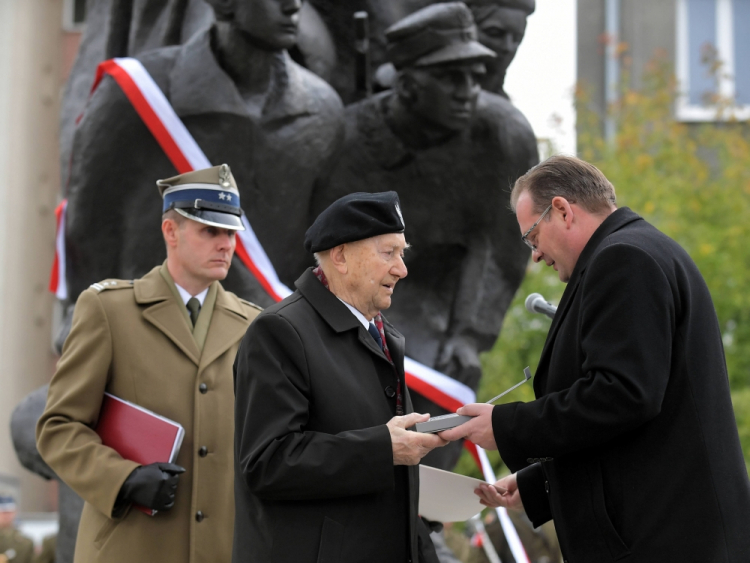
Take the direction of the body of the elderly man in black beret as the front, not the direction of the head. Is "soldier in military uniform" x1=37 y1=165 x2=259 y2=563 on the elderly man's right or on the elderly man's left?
on the elderly man's left

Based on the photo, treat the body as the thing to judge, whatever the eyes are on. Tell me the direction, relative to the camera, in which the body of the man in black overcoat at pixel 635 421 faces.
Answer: to the viewer's left

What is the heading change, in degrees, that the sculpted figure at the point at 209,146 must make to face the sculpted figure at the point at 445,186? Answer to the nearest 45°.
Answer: approximately 45° to its left

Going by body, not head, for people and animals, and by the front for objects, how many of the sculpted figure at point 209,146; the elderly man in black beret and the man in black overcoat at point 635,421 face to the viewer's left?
1

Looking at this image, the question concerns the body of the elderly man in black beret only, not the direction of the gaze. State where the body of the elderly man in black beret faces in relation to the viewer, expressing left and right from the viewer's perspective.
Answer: facing to the right of the viewer

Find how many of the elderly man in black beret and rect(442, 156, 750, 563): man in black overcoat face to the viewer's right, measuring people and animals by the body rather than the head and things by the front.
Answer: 1

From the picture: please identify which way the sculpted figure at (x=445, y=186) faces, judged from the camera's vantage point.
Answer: facing the viewer and to the right of the viewer

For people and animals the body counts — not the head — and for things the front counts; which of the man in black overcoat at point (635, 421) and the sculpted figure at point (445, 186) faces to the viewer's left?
the man in black overcoat
